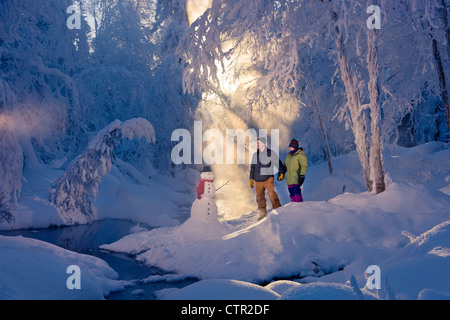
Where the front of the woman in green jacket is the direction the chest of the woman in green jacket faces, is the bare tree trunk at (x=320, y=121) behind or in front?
behind

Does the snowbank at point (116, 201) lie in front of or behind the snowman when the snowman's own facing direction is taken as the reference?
behind

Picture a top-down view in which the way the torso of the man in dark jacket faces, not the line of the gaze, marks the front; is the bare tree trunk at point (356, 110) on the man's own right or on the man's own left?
on the man's own left

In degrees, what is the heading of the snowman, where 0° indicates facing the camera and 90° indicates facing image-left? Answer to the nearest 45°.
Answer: approximately 315°

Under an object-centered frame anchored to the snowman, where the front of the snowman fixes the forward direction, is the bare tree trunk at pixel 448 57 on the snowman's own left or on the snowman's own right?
on the snowman's own left

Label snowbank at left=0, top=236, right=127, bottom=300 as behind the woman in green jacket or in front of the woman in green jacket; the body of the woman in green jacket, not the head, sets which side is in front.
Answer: in front

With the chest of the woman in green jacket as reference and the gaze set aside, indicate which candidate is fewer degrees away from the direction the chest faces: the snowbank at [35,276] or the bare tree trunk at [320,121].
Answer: the snowbank

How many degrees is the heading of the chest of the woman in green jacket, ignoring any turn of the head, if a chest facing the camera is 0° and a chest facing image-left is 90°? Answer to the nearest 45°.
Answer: approximately 45°

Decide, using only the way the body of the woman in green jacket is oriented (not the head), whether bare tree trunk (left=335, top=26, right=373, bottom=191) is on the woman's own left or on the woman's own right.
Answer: on the woman's own left

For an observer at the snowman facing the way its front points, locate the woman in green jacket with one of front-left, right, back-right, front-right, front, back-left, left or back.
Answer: front-left

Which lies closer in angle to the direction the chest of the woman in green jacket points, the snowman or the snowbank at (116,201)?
the snowman
